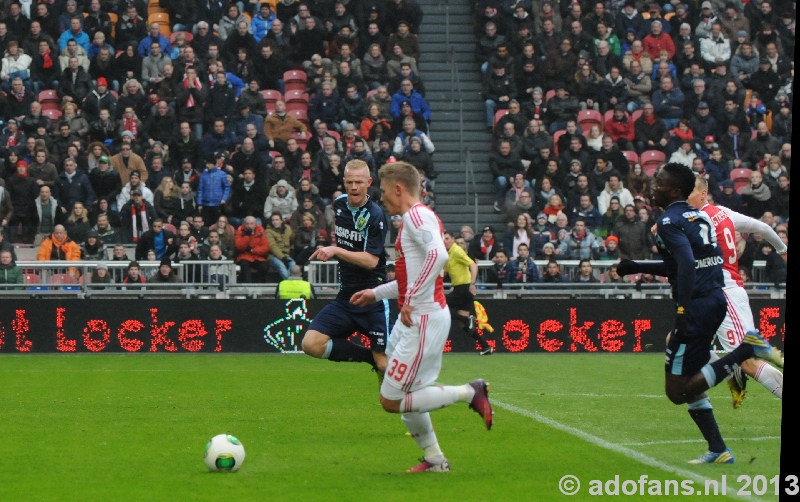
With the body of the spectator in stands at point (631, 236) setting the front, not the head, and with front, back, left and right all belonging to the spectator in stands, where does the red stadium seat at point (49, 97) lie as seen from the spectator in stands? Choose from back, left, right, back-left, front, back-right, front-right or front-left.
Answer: right

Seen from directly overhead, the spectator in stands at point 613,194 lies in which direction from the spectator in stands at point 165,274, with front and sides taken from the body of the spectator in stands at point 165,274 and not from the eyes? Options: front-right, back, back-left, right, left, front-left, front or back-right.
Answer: left

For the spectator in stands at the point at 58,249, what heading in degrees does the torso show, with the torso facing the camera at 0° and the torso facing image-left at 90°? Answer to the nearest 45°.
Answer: approximately 0°

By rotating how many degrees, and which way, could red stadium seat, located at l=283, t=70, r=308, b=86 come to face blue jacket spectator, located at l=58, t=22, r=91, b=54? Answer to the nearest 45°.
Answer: approximately 90° to its right

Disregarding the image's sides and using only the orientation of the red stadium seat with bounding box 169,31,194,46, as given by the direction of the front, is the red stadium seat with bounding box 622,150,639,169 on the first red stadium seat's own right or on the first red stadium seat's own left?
on the first red stadium seat's own left

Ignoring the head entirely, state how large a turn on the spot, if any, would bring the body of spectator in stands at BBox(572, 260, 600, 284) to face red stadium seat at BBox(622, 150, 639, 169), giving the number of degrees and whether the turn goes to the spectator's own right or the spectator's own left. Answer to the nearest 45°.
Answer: approximately 180°

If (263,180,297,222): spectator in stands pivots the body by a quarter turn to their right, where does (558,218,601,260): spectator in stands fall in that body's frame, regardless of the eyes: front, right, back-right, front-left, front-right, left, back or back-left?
back
